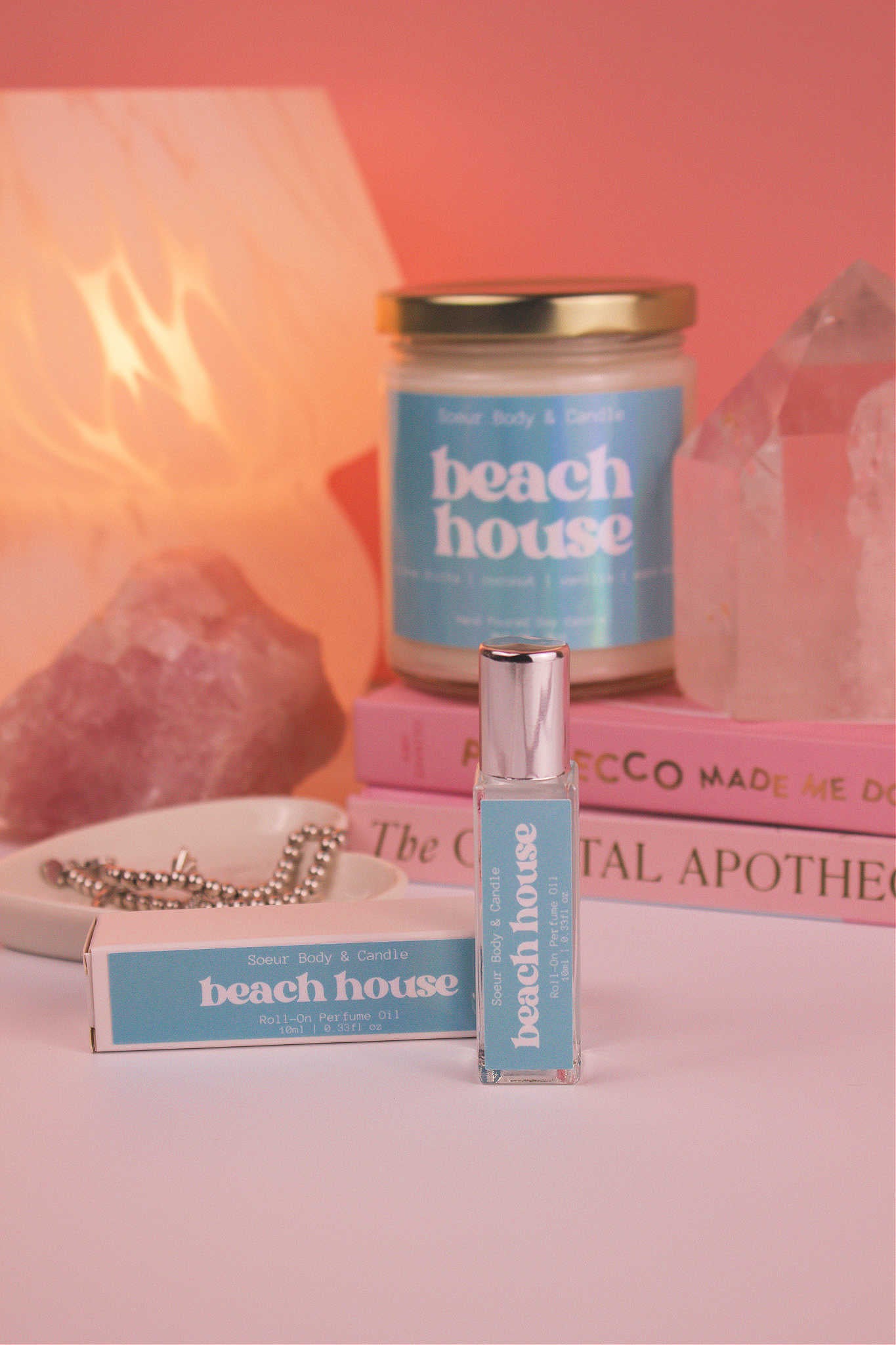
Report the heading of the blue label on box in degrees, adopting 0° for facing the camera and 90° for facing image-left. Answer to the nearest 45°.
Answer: approximately 0°
